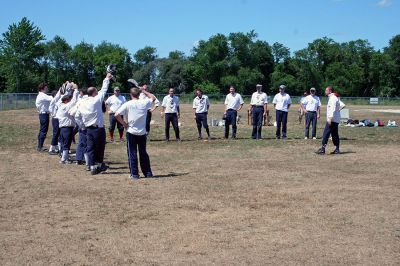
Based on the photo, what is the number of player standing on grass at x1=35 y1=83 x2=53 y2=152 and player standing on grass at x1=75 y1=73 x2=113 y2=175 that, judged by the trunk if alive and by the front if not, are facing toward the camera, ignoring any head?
0

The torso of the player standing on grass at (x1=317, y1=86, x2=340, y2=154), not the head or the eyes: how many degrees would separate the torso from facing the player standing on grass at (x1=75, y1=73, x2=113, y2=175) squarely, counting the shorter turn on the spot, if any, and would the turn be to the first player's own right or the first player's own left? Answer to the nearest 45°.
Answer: approximately 45° to the first player's own left

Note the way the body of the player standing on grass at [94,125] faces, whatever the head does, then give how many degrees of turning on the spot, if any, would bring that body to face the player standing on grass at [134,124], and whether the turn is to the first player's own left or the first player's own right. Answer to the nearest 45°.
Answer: approximately 90° to the first player's own right

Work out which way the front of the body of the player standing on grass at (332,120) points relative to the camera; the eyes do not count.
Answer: to the viewer's left

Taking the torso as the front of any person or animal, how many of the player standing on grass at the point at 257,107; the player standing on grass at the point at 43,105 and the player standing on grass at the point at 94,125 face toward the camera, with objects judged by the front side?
1

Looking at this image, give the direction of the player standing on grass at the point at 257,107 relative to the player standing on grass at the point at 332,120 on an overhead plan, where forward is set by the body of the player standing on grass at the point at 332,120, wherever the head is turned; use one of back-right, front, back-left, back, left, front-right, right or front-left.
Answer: front-right

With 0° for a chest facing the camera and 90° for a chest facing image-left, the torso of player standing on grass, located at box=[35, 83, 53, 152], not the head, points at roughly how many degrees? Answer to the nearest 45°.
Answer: approximately 270°

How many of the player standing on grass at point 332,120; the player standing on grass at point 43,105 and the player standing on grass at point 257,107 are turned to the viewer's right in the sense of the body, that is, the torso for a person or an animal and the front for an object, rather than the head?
1

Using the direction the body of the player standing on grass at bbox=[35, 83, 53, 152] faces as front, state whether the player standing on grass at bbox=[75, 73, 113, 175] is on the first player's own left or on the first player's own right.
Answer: on the first player's own right

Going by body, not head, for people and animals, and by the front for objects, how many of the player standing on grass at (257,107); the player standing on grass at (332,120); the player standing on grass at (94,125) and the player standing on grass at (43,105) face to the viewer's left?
1

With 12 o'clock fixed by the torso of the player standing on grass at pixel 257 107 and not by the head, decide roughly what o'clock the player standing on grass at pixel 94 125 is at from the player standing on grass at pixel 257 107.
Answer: the player standing on grass at pixel 94 125 is roughly at 1 o'clock from the player standing on grass at pixel 257 107.

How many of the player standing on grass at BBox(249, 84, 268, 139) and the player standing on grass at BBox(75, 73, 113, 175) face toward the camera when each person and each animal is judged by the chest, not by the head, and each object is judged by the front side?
1

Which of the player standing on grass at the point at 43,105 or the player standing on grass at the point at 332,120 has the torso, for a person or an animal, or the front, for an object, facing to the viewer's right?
the player standing on grass at the point at 43,105
